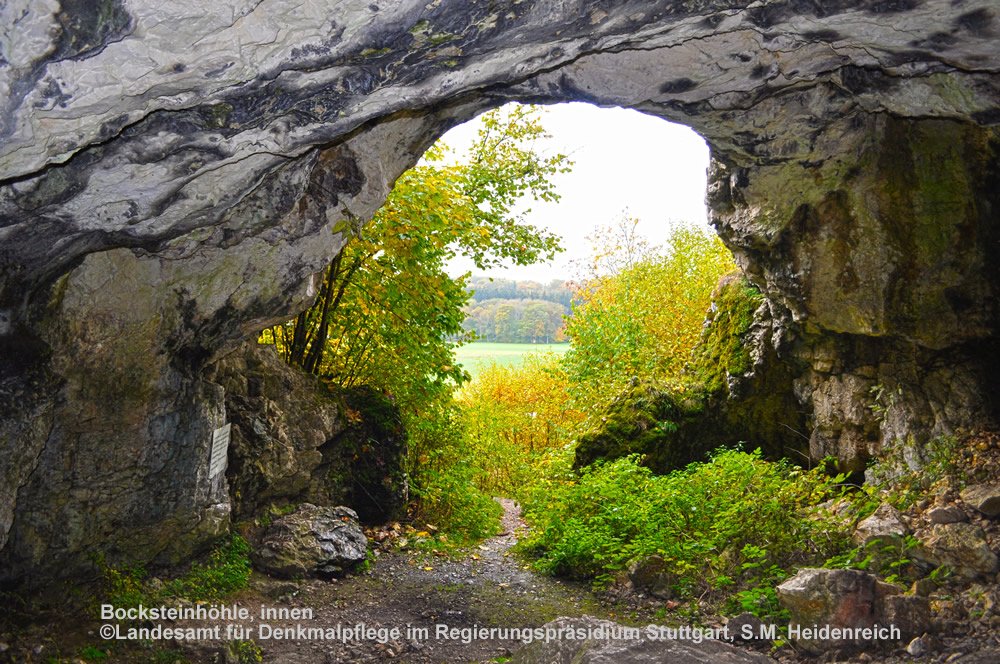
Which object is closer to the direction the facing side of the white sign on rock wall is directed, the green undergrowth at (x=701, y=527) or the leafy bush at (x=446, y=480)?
the green undergrowth

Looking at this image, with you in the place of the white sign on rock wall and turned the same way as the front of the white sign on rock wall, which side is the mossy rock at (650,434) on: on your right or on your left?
on your left

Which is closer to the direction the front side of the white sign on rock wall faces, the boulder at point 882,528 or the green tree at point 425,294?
the boulder

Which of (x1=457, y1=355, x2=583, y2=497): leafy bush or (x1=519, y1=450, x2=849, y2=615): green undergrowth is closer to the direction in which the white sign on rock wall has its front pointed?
the green undergrowth

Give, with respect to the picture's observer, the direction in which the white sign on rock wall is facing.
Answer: facing the viewer and to the right of the viewer

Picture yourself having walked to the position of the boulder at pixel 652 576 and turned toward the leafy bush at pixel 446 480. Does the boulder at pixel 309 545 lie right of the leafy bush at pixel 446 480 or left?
left

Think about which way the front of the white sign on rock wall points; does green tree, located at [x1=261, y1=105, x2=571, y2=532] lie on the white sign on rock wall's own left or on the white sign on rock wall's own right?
on the white sign on rock wall's own left

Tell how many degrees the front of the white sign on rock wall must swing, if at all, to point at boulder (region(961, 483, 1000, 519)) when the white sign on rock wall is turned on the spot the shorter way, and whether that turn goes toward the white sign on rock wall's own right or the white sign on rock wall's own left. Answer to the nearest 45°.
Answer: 0° — it already faces it

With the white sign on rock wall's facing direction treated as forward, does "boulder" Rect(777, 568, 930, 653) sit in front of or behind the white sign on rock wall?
in front

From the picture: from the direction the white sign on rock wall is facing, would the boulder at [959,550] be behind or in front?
in front

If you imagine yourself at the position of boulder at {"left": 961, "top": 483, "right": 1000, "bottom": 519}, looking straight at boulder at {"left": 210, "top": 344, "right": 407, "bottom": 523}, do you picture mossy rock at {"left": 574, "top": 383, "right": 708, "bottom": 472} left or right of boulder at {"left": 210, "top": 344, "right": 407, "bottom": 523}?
right

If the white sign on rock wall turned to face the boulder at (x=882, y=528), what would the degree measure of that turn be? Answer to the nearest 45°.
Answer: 0° — it already faces it
